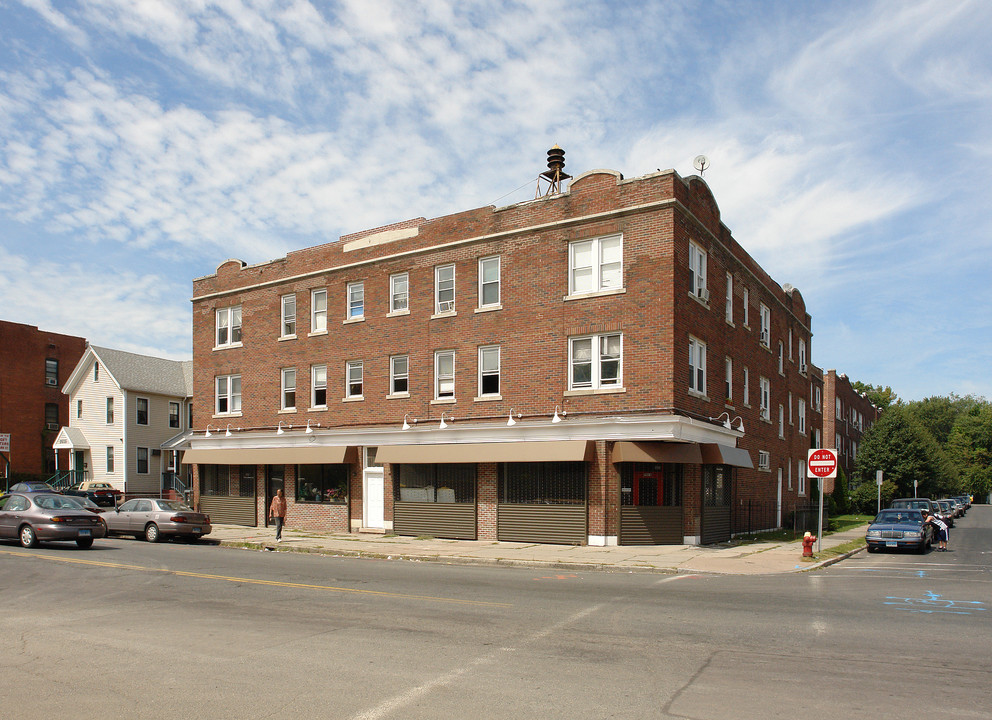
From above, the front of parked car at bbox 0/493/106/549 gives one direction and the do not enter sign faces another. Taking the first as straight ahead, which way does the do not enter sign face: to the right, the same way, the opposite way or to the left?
to the left

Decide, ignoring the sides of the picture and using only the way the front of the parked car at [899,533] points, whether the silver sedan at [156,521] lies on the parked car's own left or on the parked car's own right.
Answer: on the parked car's own right

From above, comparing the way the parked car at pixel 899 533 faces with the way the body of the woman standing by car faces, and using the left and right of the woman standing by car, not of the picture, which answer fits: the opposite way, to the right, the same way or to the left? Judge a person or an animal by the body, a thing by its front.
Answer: to the left

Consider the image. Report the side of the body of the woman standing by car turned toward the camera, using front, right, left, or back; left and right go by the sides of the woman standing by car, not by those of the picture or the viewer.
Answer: left

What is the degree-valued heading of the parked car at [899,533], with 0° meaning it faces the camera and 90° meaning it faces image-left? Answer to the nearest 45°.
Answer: approximately 0°

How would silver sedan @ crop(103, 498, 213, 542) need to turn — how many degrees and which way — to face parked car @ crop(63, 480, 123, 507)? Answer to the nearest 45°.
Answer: approximately 45° to its right
